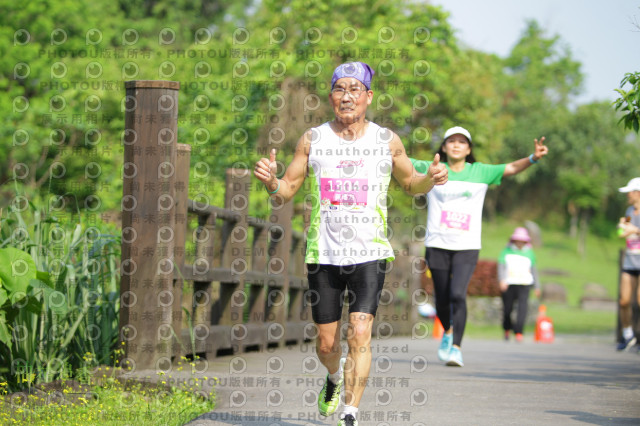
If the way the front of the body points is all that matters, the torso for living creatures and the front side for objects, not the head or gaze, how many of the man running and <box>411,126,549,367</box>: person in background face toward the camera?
2

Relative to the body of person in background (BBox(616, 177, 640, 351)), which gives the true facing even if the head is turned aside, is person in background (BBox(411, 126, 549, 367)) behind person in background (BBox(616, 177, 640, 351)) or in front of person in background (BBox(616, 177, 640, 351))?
in front

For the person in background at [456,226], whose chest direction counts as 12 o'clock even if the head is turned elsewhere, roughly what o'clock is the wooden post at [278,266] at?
The wooden post is roughly at 4 o'clock from the person in background.

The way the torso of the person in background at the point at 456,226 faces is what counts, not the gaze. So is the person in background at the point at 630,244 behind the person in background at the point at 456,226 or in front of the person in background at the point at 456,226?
behind

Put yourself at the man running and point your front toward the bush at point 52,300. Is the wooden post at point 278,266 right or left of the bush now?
right

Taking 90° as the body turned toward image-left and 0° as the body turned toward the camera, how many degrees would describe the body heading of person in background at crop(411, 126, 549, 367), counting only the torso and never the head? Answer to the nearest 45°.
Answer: approximately 0°

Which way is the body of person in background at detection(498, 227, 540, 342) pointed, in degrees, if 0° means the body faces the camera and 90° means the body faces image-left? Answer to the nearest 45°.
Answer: approximately 0°

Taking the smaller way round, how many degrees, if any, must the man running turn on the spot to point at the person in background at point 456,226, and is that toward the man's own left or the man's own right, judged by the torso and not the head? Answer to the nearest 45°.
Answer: approximately 180°
